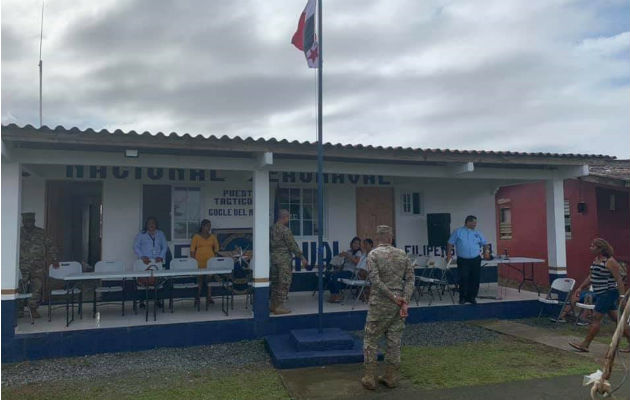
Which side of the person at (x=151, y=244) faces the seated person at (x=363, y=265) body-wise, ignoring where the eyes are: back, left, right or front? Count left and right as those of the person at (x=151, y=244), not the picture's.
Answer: left

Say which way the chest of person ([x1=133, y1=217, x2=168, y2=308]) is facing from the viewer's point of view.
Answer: toward the camera

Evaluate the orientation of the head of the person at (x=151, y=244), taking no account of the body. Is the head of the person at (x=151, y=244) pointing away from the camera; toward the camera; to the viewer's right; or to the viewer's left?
toward the camera

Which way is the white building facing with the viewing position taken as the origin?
facing the viewer

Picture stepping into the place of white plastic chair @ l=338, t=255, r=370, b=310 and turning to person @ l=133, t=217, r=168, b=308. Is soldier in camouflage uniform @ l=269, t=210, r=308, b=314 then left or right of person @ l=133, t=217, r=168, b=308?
left

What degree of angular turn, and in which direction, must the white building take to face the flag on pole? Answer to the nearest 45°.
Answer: approximately 45° to its left

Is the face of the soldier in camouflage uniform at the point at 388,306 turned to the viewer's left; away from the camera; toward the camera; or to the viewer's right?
away from the camera

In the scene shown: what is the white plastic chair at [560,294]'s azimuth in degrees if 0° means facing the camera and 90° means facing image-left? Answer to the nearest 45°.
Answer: approximately 45°

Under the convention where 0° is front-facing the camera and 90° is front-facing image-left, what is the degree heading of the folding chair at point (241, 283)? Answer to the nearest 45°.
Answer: approximately 45°

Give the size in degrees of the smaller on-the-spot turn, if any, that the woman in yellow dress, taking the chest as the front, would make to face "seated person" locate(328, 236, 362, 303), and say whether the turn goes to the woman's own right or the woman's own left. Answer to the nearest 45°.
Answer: approximately 90° to the woman's own left

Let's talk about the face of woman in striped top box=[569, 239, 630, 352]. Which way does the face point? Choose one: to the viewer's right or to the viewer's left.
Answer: to the viewer's left

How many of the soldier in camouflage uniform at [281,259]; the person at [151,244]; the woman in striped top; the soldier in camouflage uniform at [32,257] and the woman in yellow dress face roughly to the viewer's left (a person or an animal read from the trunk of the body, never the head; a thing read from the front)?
1

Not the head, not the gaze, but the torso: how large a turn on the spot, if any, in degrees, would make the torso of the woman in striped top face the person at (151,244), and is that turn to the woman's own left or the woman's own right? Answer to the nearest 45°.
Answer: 0° — they already face them

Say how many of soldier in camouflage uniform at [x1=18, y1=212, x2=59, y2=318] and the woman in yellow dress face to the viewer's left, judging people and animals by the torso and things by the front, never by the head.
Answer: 0
